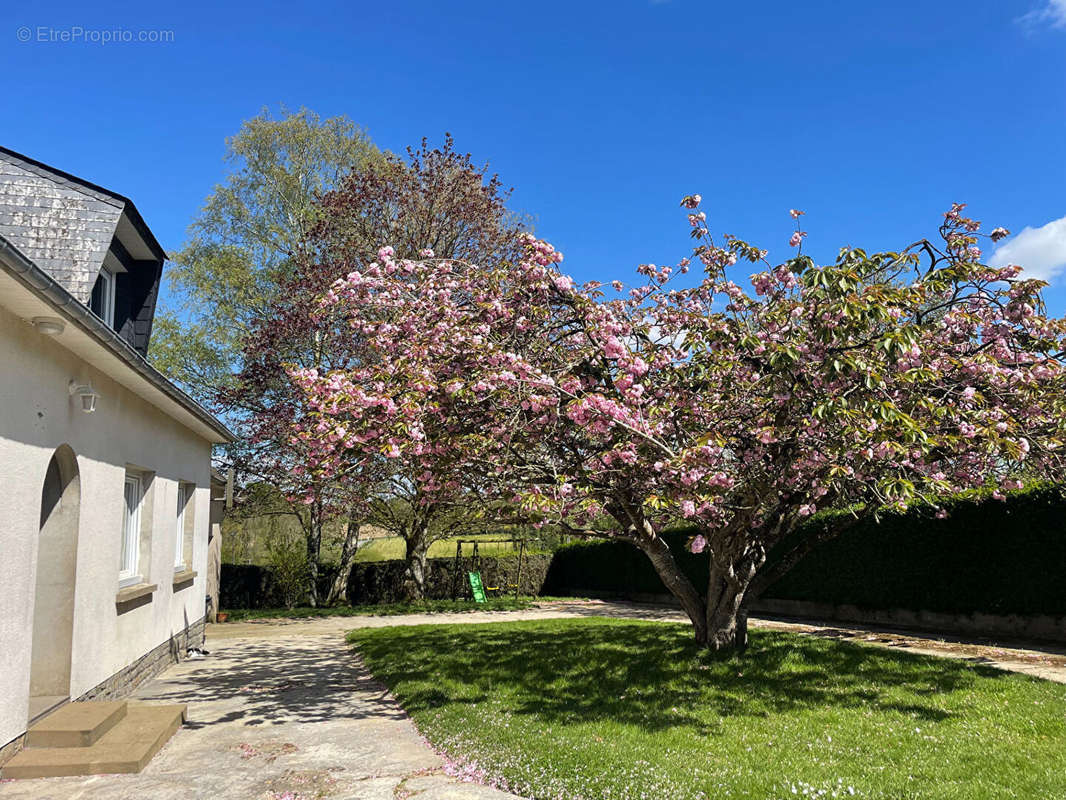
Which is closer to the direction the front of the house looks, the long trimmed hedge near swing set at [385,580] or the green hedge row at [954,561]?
the green hedge row

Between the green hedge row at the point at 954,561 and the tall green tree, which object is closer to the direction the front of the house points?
the green hedge row

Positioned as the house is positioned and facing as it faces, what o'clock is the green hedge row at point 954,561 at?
The green hedge row is roughly at 12 o'clock from the house.

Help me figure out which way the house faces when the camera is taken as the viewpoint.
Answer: facing to the right of the viewer

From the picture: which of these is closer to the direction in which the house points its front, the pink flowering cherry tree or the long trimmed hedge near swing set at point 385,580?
the pink flowering cherry tree

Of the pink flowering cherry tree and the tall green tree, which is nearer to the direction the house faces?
the pink flowering cherry tree

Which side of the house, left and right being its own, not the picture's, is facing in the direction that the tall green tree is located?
left

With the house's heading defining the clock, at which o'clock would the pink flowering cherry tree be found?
The pink flowering cherry tree is roughly at 1 o'clock from the house.

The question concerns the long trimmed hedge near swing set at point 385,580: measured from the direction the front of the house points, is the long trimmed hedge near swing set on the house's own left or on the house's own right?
on the house's own left

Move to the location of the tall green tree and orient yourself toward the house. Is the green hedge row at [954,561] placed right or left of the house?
left
